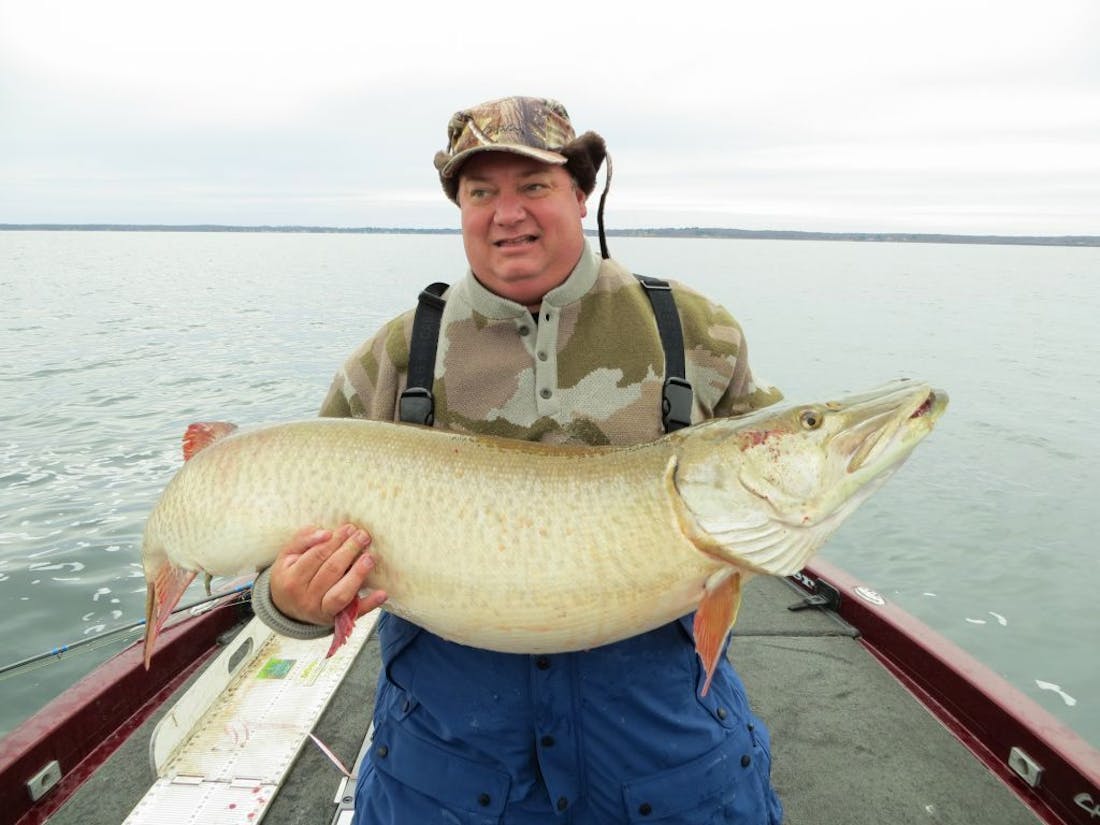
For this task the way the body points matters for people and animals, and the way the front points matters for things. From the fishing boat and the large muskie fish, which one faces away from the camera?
the fishing boat

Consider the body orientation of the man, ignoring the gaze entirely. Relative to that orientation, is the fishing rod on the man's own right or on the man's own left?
on the man's own right

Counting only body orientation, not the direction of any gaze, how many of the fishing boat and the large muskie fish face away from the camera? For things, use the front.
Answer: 1

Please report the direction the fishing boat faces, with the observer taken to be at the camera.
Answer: facing away from the viewer

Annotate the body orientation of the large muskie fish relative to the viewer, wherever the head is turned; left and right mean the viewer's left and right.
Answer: facing to the right of the viewer

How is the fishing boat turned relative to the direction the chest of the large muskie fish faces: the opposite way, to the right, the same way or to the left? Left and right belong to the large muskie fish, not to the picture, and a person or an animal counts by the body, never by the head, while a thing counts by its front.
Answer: to the left

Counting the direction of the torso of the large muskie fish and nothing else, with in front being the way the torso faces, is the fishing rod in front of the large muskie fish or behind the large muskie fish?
behind

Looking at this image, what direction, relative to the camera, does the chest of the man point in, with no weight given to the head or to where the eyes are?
toward the camera
